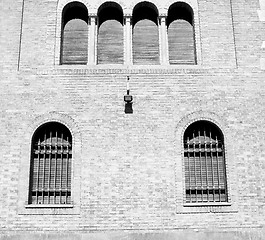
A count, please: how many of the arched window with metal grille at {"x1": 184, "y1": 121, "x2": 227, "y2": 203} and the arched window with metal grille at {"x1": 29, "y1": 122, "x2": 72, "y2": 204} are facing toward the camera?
2

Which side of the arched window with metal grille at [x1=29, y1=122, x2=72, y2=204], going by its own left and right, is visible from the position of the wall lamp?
left

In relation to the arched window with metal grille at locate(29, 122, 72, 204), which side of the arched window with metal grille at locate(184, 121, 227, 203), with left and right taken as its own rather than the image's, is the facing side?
right

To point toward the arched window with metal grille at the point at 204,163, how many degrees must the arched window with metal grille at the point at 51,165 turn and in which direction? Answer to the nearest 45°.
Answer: approximately 90° to its left

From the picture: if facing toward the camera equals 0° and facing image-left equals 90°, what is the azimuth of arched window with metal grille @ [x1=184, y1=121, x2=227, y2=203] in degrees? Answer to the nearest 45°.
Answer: approximately 0°
